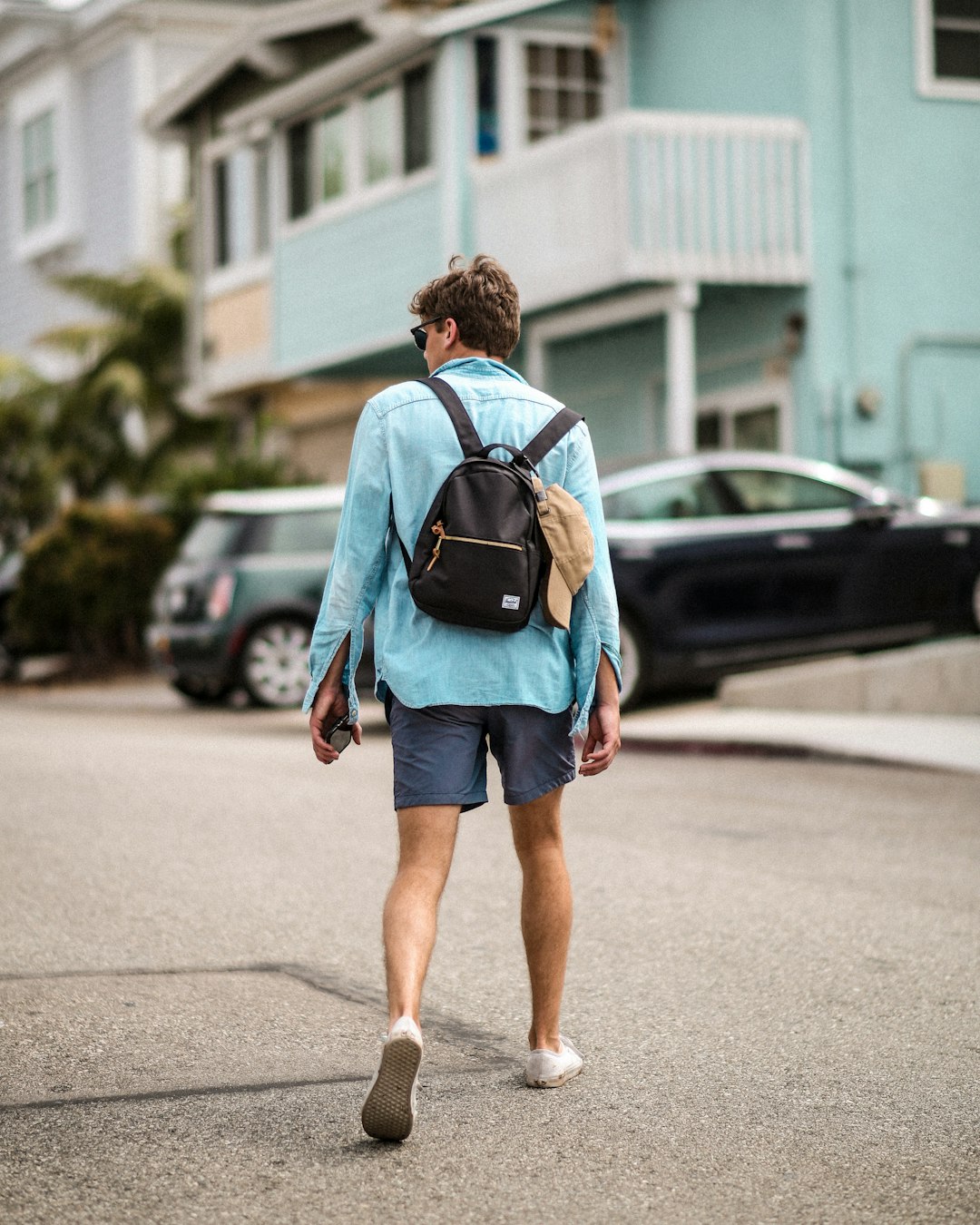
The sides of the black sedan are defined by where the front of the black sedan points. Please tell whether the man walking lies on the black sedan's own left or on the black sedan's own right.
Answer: on the black sedan's own right

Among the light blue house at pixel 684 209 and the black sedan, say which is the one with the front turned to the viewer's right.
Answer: the black sedan

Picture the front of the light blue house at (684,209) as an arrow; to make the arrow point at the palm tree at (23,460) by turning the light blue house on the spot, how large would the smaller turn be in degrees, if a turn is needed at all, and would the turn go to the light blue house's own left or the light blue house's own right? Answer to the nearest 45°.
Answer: approximately 90° to the light blue house's own right

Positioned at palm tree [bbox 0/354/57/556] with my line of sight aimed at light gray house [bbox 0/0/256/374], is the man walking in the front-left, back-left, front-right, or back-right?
back-right

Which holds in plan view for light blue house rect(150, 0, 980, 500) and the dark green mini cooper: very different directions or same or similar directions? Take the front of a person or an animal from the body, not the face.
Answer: very different directions

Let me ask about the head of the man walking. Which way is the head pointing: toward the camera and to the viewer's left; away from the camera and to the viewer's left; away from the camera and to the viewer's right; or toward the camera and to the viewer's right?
away from the camera and to the viewer's left

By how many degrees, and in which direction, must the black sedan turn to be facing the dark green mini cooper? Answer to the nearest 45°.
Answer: approximately 180°

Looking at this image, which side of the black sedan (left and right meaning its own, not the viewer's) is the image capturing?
right
